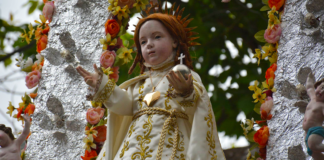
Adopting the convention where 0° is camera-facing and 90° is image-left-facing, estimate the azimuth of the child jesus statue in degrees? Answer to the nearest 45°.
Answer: approximately 45°

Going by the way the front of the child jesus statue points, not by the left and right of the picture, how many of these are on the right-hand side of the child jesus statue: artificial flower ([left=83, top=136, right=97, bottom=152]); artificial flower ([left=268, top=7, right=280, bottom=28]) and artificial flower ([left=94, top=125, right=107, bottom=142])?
2

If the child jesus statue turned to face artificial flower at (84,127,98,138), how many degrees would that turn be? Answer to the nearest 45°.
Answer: approximately 90° to its right

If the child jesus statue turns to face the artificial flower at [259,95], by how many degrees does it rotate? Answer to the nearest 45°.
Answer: approximately 135° to its left

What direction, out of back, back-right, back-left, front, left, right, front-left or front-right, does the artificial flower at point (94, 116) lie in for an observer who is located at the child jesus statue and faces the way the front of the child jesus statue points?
right

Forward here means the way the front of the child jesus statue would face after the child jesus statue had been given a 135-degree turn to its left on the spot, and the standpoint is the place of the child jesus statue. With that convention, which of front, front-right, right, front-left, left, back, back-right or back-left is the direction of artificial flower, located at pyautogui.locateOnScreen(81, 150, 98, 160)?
back-left

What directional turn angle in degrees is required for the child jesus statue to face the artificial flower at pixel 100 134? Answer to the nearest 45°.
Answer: approximately 90° to its right
